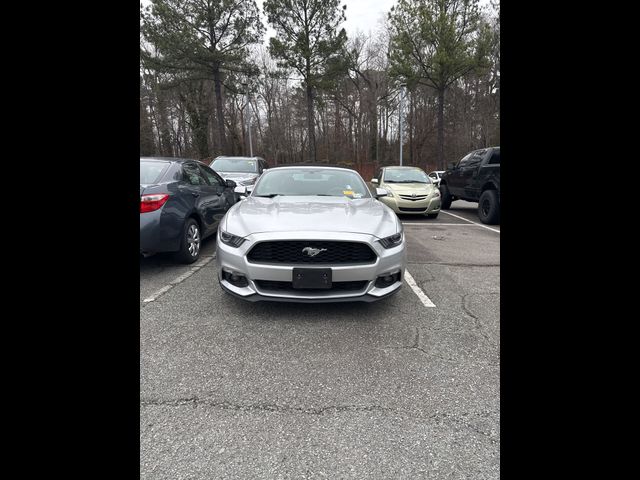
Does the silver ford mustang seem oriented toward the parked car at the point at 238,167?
no

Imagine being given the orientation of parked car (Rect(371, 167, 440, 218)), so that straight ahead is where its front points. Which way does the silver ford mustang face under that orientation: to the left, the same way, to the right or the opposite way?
the same way

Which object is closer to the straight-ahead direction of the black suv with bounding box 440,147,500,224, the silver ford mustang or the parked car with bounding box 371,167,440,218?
the parked car

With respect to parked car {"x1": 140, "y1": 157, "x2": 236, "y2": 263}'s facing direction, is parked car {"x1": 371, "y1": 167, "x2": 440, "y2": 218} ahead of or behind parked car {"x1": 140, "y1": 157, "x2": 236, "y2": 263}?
ahead

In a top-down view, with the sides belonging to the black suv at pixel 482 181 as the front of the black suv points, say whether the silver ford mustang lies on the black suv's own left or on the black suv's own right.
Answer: on the black suv's own left

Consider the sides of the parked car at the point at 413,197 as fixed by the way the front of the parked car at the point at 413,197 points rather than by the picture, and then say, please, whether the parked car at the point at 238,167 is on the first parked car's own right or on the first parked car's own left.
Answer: on the first parked car's own right

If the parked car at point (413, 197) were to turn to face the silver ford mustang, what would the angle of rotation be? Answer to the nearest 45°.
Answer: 0° — it already faces it

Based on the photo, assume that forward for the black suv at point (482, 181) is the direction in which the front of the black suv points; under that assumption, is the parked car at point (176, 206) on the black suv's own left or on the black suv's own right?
on the black suv's own left

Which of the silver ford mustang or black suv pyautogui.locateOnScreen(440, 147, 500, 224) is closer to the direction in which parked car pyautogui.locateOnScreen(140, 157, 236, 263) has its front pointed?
the black suv

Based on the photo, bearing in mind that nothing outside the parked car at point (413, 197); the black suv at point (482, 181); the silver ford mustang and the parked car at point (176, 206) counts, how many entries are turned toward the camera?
2

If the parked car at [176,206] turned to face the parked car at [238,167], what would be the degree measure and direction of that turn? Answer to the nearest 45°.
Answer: approximately 45° to its left

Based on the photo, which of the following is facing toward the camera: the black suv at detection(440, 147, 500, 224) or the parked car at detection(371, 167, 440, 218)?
the parked car

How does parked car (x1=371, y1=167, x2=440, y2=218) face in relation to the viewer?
toward the camera

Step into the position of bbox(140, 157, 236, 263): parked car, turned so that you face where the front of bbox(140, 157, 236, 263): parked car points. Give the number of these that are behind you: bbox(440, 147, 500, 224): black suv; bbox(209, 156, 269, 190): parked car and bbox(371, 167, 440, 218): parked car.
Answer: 0

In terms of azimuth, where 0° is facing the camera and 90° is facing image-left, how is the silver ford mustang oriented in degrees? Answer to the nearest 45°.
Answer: approximately 0°

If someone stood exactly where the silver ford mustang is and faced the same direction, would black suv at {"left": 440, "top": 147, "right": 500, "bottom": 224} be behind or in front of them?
behind
